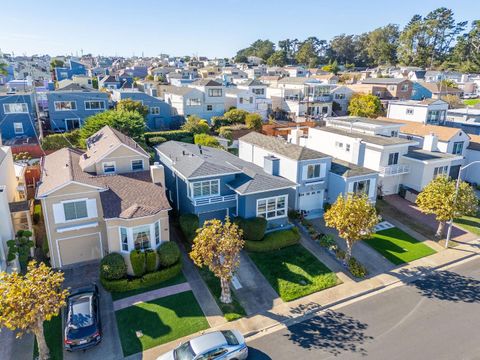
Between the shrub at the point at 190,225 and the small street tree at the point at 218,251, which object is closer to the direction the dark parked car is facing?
the shrub

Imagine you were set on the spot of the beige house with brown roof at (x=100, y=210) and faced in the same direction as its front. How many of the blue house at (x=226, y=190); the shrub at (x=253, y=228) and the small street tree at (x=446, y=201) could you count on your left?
3

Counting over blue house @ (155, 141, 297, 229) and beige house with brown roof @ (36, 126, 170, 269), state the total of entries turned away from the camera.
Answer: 0

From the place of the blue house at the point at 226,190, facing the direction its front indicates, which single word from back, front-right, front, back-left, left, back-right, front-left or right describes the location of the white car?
front-right

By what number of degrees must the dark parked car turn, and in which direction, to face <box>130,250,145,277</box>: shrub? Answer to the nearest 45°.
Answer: approximately 45° to its right

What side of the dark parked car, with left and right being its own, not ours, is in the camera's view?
back

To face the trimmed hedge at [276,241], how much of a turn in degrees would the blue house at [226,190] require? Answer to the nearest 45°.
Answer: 0° — it already faces it

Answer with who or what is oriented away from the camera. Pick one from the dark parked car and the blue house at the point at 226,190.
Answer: the dark parked car

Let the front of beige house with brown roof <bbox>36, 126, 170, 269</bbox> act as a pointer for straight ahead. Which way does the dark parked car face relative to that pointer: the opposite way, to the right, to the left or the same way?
the opposite way

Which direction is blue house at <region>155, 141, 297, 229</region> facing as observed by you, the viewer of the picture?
facing the viewer and to the right of the viewer

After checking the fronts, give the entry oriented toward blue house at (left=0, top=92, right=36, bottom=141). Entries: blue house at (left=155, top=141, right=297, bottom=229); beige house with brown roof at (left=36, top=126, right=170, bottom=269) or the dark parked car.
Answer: the dark parked car

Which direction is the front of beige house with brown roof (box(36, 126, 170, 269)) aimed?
toward the camera

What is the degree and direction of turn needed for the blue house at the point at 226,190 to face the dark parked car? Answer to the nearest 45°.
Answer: approximately 90° to its right
